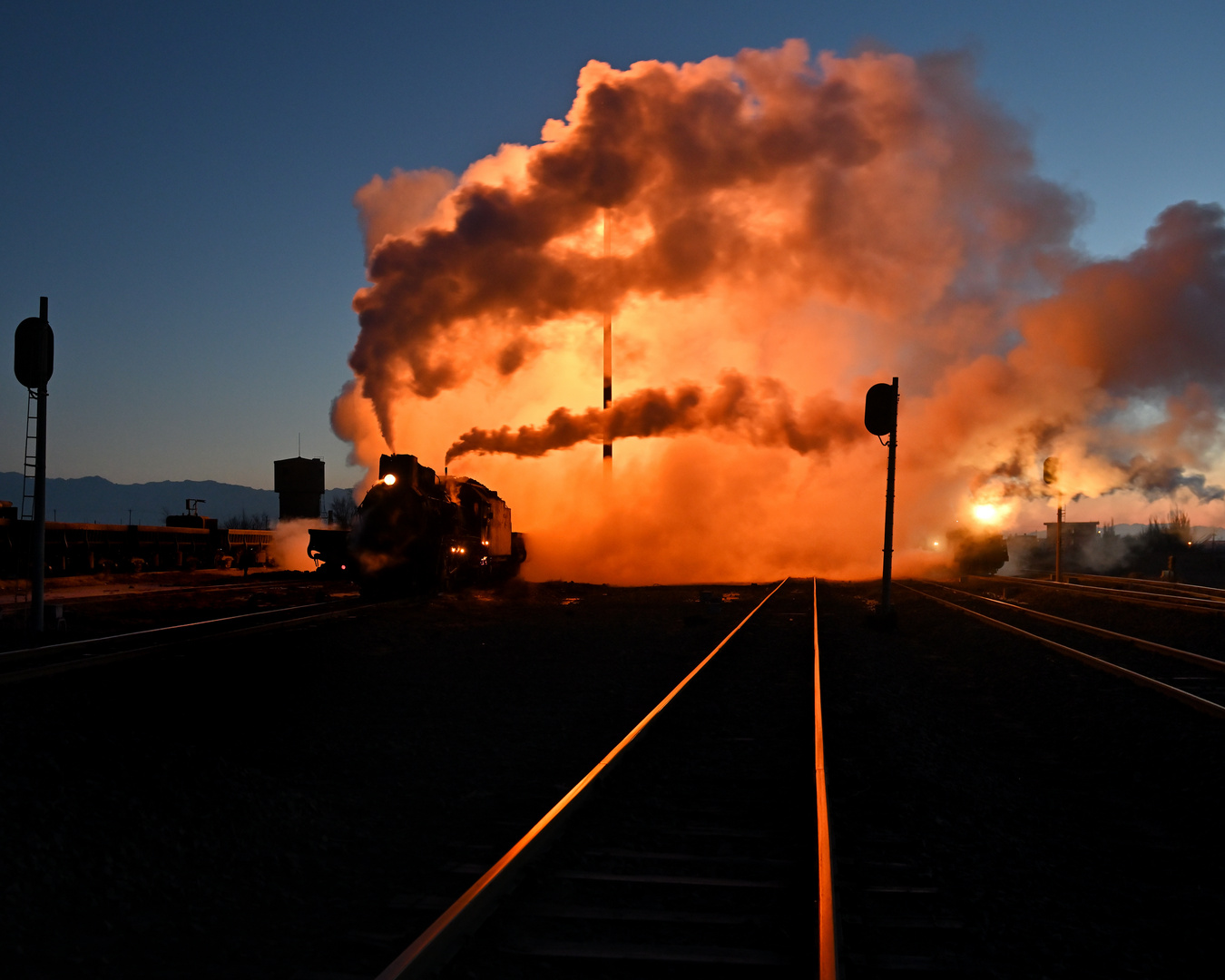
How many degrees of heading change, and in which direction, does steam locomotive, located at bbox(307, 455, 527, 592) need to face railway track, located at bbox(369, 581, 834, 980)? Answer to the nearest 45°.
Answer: approximately 45° to its left

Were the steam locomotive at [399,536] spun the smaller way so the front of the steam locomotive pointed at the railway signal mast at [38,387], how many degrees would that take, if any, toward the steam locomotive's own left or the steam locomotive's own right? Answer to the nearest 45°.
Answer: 0° — it already faces it

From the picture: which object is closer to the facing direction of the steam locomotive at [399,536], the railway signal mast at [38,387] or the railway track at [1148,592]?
the railway signal mast

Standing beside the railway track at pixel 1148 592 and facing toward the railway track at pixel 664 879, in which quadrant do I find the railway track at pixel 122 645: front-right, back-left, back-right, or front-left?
front-right

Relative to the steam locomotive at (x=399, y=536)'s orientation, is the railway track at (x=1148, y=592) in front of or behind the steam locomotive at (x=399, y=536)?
behind

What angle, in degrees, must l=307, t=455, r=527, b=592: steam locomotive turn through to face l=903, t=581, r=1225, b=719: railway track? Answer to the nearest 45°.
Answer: approximately 90° to its left

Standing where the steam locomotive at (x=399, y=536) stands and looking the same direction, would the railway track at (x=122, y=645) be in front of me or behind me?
in front

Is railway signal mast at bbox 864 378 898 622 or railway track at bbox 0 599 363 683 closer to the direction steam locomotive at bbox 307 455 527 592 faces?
the railway track

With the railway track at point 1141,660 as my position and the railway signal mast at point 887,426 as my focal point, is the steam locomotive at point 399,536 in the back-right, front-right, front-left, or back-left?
front-left

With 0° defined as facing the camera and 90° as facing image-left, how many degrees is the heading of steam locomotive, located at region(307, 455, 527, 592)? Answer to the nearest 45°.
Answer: approximately 45°
